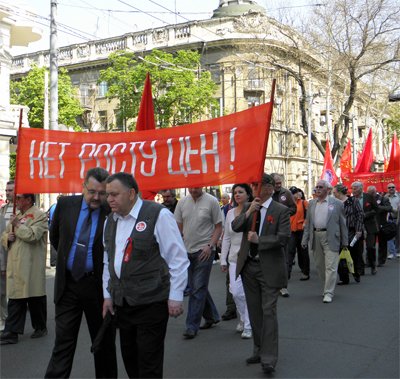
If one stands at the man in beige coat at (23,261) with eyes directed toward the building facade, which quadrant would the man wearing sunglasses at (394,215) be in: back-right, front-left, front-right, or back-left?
front-right

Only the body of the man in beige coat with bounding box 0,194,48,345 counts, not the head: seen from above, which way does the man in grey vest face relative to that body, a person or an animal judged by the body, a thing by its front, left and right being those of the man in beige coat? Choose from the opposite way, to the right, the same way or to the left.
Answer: the same way

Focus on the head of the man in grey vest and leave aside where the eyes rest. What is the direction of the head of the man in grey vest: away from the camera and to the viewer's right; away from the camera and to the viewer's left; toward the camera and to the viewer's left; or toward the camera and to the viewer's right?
toward the camera and to the viewer's left

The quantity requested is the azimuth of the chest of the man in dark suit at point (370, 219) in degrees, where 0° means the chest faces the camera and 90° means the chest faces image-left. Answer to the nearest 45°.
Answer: approximately 45°

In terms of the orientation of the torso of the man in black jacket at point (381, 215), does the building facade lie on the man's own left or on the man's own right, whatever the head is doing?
on the man's own right

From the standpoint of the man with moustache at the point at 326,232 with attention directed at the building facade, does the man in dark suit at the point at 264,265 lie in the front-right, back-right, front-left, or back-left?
back-left

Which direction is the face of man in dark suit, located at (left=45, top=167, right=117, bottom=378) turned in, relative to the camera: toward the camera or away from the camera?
toward the camera

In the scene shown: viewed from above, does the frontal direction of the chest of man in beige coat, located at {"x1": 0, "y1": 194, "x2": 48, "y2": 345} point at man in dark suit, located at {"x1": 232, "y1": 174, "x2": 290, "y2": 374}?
no

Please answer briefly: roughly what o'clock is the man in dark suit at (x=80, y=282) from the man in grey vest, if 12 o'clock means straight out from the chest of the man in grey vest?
The man in dark suit is roughly at 3 o'clock from the man in grey vest.

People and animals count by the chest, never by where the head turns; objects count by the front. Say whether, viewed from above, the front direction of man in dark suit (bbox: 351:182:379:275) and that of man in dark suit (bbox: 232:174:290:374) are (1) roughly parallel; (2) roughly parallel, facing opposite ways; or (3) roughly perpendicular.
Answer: roughly parallel

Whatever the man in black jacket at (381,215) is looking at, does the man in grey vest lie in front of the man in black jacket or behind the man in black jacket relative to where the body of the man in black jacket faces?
in front

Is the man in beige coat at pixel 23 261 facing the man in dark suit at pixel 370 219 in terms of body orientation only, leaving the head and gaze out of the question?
no

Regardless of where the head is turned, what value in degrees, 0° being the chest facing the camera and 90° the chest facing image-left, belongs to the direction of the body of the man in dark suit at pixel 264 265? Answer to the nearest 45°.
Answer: approximately 45°
